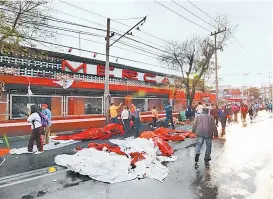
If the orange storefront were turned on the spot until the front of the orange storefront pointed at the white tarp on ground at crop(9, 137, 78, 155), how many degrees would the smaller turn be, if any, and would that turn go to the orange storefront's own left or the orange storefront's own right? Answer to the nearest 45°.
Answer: approximately 45° to the orange storefront's own right

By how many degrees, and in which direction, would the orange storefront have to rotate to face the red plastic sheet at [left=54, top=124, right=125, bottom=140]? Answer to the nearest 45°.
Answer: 0° — it already faces it

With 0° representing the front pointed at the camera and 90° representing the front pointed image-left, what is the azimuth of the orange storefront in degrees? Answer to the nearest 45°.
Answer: approximately 315°

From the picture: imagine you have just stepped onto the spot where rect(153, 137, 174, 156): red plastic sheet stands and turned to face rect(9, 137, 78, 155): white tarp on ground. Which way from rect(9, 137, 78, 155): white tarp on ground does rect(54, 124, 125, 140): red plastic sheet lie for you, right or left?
right
